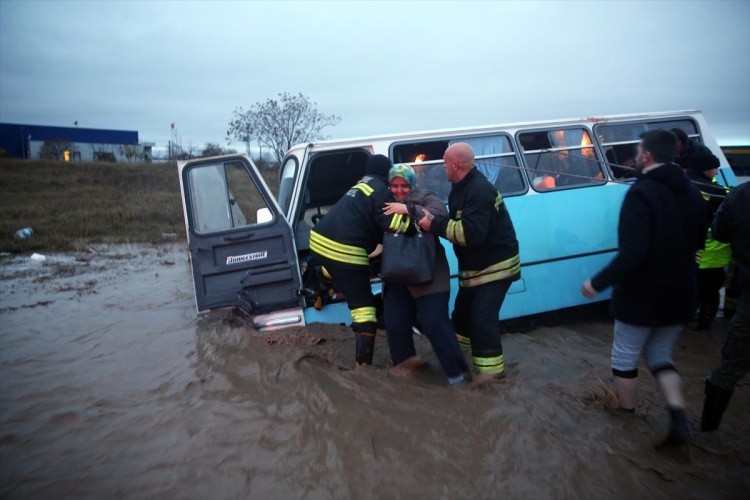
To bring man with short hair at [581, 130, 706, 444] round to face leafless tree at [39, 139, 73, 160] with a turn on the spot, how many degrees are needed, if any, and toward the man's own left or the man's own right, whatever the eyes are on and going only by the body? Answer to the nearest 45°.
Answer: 0° — they already face it

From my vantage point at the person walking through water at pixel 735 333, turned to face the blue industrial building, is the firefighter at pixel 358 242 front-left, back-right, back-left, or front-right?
front-left

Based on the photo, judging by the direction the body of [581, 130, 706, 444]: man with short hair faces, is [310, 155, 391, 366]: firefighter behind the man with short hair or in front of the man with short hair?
in front

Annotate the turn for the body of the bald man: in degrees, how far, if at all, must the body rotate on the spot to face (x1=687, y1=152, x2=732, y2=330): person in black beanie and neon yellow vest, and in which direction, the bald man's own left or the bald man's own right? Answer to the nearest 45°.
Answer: approximately 135° to the bald man's own right

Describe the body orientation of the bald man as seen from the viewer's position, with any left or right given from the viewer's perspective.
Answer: facing to the left of the viewer

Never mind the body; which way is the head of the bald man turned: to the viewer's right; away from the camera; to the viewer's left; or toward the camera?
to the viewer's left

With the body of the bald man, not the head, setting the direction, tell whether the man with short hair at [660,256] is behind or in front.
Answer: behind

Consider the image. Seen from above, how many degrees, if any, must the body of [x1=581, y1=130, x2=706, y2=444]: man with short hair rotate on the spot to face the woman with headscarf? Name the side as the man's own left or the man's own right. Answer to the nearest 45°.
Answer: approximately 45° to the man's own left

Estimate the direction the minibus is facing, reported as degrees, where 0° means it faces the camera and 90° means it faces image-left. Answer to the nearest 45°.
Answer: approximately 90°

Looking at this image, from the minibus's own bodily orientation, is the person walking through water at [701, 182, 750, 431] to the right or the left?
on its left
